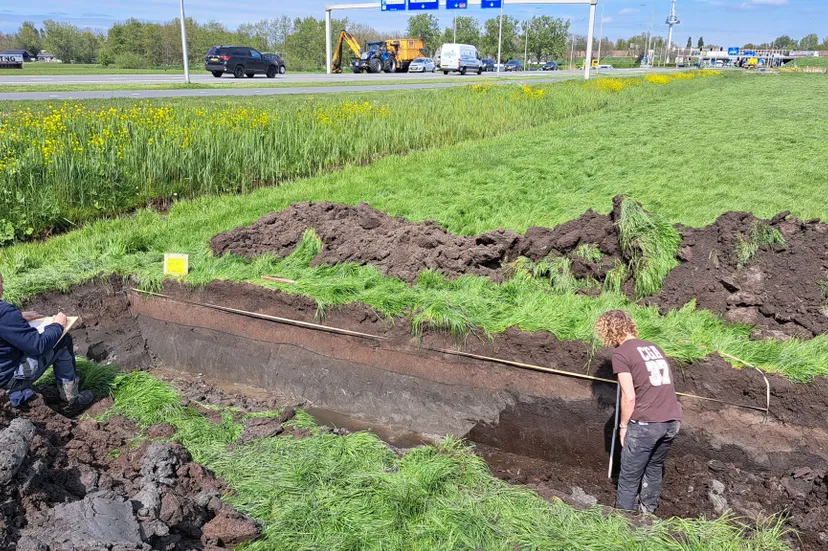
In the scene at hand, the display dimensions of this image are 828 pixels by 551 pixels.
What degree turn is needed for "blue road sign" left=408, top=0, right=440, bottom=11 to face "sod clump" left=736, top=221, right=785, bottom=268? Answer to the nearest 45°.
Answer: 0° — it already faces it

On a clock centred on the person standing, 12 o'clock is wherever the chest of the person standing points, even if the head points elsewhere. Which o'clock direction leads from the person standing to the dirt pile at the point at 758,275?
The dirt pile is roughly at 2 o'clock from the person standing.

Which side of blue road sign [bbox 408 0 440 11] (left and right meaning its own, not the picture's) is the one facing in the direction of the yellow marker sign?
front

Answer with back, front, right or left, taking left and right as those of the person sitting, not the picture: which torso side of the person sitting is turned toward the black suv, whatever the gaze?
left

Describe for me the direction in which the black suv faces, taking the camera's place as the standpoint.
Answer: facing away from the viewer and to the right of the viewer

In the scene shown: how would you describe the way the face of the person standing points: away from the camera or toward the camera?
away from the camera

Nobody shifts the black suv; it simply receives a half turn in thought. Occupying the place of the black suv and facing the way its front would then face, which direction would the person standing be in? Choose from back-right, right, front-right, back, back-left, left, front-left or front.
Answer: front-left

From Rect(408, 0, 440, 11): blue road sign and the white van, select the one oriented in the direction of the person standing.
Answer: the blue road sign

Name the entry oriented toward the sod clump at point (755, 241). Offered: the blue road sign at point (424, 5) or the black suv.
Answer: the blue road sign

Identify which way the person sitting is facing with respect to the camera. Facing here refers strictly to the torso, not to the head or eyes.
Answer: to the viewer's right

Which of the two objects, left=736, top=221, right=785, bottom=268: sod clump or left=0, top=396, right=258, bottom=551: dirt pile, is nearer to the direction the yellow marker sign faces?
the dirt pile

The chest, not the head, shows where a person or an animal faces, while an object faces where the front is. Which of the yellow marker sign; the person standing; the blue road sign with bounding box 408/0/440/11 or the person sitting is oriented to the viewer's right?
the person sitting

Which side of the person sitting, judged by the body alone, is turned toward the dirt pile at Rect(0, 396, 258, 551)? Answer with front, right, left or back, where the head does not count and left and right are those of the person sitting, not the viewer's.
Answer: right

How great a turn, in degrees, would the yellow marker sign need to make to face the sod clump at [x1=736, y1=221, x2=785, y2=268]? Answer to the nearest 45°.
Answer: approximately 45° to its left
